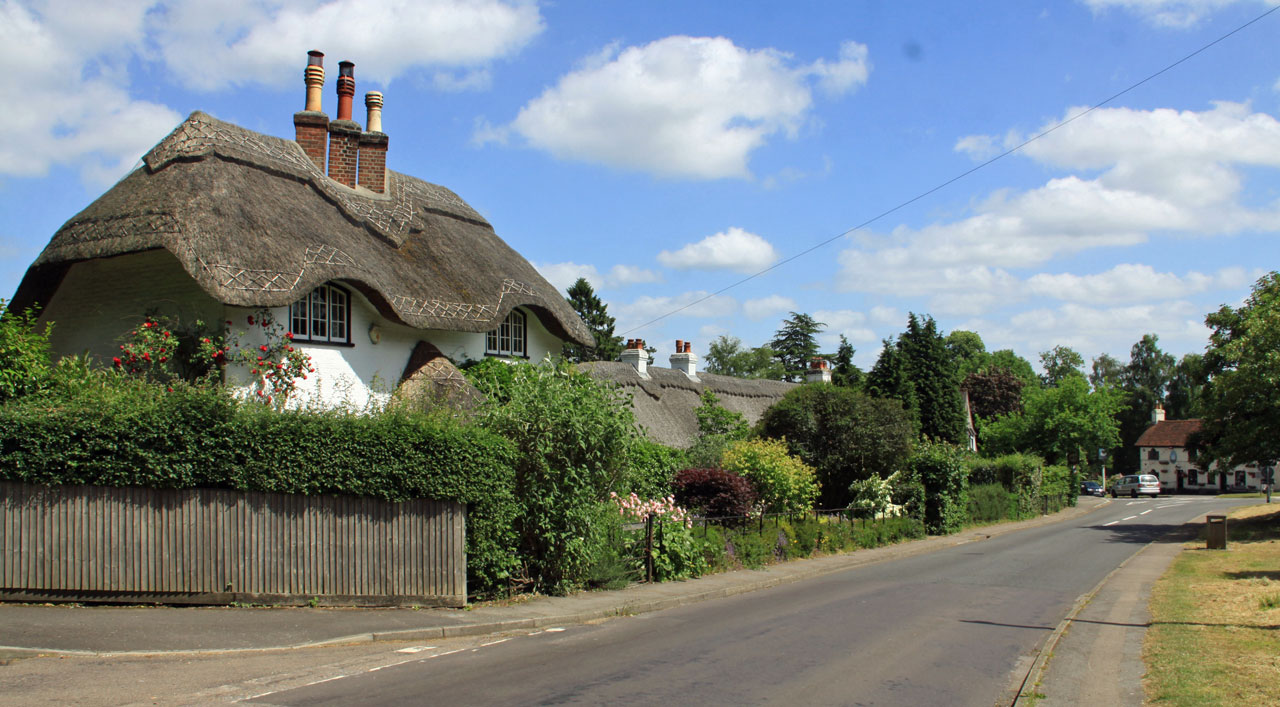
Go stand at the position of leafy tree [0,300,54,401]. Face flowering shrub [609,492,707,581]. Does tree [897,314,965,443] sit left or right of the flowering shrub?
left

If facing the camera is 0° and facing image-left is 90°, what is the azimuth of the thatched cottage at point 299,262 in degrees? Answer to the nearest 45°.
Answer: approximately 315°

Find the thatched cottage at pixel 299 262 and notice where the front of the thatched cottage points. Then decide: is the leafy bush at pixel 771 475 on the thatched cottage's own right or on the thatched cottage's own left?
on the thatched cottage's own left

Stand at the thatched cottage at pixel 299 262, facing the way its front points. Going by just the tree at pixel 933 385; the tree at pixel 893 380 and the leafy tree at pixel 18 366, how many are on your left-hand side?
2

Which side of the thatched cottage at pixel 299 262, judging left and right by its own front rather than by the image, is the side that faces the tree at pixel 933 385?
left

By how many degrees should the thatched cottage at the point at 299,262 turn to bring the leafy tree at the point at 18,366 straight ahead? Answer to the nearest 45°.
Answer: approximately 90° to its right

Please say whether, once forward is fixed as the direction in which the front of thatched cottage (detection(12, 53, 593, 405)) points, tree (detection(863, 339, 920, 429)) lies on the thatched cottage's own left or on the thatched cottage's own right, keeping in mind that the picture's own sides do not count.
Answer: on the thatched cottage's own left

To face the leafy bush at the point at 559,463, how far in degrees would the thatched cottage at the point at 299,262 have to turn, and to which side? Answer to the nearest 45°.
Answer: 0° — it already faces it
